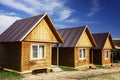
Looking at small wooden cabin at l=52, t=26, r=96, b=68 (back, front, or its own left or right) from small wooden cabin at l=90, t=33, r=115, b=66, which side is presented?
left

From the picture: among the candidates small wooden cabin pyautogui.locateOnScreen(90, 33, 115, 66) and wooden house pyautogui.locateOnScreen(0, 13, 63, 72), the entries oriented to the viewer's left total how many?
0

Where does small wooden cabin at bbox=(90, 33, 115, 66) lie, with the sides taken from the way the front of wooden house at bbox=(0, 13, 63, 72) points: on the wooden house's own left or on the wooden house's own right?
on the wooden house's own left

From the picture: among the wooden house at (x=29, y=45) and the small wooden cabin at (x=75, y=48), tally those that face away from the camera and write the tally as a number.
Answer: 0

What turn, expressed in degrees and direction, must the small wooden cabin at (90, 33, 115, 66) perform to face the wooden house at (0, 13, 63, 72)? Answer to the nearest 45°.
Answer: approximately 90° to its right

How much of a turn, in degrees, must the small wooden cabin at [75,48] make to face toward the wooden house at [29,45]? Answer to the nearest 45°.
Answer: approximately 90° to its right

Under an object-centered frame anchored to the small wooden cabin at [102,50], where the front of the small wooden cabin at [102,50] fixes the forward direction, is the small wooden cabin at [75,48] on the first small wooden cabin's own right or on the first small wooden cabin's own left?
on the first small wooden cabin's own right

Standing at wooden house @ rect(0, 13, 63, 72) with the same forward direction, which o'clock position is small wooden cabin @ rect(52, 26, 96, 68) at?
The small wooden cabin is roughly at 9 o'clock from the wooden house.
